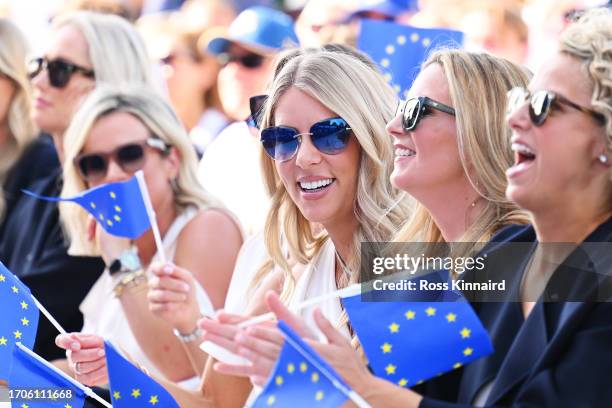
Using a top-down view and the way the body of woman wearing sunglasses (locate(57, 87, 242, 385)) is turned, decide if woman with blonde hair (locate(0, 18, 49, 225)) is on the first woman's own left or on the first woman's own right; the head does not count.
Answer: on the first woman's own right

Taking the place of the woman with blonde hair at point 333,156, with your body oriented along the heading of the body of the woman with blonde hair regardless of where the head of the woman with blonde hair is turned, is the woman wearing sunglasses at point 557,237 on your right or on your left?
on your left

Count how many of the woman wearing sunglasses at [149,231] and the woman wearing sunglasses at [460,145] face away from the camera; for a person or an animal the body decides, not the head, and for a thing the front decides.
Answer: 0

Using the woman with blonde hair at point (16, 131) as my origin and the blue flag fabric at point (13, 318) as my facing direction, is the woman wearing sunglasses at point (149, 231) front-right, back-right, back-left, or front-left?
front-left

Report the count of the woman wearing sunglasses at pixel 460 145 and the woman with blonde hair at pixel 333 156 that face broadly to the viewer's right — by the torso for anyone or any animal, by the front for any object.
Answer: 0

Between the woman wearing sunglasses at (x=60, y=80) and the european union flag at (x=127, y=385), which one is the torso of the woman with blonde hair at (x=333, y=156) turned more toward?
the european union flag

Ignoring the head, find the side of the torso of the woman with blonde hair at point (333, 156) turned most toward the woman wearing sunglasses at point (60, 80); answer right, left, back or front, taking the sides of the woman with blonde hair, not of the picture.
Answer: right

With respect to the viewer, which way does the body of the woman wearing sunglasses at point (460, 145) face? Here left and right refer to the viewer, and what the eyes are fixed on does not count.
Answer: facing to the left of the viewer

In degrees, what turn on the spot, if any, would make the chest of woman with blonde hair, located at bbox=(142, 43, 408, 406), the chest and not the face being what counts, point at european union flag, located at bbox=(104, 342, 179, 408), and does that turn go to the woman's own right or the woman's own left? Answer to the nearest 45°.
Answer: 0° — they already face it

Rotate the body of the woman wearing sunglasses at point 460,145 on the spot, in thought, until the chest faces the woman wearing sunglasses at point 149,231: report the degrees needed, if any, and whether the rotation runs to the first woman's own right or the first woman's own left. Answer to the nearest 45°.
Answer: approximately 45° to the first woman's own right

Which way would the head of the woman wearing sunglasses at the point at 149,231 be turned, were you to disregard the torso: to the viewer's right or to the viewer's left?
to the viewer's left

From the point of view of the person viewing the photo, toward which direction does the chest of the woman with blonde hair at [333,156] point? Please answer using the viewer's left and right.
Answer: facing the viewer and to the left of the viewer

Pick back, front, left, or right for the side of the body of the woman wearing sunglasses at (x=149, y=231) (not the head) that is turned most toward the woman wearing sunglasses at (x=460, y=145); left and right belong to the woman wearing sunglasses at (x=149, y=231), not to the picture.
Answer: left

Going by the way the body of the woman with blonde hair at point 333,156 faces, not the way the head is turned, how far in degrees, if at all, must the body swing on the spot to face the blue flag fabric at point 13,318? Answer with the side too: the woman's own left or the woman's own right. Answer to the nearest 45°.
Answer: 0° — they already face it
